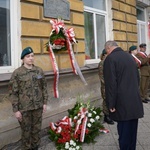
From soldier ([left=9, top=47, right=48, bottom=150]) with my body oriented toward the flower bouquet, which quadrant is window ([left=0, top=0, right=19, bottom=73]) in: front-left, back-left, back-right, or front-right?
front-left

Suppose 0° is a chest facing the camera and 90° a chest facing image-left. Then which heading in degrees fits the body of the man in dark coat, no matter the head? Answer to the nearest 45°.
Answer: approximately 135°

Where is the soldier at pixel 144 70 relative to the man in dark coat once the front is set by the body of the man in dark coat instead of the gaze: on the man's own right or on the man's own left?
on the man's own right

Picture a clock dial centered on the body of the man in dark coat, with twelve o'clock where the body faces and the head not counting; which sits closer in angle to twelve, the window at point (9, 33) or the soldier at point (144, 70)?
the window
